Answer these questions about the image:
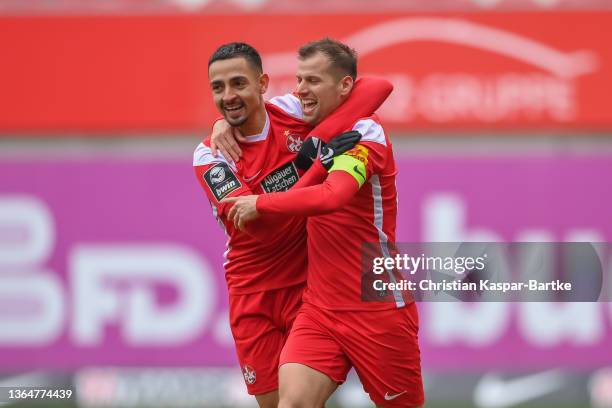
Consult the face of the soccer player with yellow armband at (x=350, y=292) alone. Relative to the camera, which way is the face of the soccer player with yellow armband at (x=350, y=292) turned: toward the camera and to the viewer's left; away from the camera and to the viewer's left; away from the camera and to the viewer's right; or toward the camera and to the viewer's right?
toward the camera and to the viewer's left

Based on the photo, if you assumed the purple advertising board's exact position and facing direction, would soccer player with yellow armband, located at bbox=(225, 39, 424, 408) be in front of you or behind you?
in front

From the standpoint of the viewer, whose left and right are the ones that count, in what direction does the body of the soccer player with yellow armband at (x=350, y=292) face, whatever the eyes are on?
facing the viewer and to the left of the viewer

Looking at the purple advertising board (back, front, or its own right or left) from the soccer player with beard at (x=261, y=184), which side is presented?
front

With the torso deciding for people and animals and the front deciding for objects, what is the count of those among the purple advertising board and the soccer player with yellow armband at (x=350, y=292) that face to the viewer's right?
0

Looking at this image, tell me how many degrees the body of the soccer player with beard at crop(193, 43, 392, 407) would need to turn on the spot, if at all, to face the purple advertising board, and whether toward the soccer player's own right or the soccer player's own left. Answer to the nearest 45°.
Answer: approximately 135° to the soccer player's own left

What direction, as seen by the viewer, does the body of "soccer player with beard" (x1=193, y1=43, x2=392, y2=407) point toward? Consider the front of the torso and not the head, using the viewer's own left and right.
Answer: facing the viewer and to the right of the viewer

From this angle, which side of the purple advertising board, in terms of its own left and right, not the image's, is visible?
front

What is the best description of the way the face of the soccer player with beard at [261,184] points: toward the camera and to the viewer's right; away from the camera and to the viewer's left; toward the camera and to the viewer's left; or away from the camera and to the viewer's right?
toward the camera and to the viewer's left
